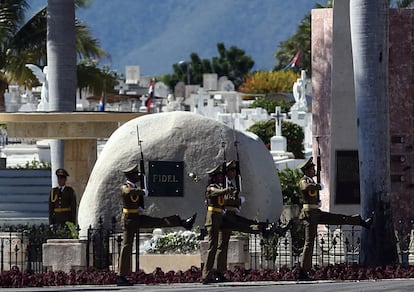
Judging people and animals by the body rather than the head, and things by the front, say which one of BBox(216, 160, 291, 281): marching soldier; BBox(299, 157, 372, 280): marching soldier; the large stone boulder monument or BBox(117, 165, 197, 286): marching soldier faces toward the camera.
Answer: the large stone boulder monument

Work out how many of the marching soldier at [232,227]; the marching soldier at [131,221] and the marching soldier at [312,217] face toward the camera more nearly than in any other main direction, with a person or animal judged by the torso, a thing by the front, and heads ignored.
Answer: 0

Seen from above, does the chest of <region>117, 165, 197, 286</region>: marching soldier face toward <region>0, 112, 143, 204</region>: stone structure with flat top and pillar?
no

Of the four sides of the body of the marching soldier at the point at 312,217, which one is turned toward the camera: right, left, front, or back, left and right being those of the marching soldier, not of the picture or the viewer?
right

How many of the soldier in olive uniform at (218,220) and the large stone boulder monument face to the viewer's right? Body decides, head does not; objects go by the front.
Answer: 1

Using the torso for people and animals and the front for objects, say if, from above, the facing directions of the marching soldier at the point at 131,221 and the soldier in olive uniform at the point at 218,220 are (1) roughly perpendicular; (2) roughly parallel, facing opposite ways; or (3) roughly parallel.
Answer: roughly parallel

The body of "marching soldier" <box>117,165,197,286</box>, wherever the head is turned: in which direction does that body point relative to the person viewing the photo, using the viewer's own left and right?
facing to the right of the viewer

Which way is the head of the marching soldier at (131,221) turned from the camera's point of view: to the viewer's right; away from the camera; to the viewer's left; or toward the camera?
to the viewer's right

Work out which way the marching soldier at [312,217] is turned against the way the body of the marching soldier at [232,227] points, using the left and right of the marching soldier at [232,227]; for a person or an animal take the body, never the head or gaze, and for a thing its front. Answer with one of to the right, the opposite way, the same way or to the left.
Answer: the same way

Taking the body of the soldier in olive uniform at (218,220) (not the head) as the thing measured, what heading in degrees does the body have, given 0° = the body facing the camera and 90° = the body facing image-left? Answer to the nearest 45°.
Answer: approximately 270°

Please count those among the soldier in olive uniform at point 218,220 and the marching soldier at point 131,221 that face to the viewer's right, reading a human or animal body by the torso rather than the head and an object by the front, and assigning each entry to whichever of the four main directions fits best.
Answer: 2

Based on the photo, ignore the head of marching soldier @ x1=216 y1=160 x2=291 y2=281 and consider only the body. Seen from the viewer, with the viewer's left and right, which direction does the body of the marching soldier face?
facing to the right of the viewer

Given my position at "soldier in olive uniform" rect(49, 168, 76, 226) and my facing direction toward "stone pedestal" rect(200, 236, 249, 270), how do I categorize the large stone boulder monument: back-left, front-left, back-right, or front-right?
front-left

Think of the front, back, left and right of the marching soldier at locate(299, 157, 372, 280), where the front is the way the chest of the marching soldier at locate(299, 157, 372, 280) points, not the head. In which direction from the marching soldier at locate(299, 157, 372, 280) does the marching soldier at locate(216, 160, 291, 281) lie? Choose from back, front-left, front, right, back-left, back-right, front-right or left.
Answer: back
